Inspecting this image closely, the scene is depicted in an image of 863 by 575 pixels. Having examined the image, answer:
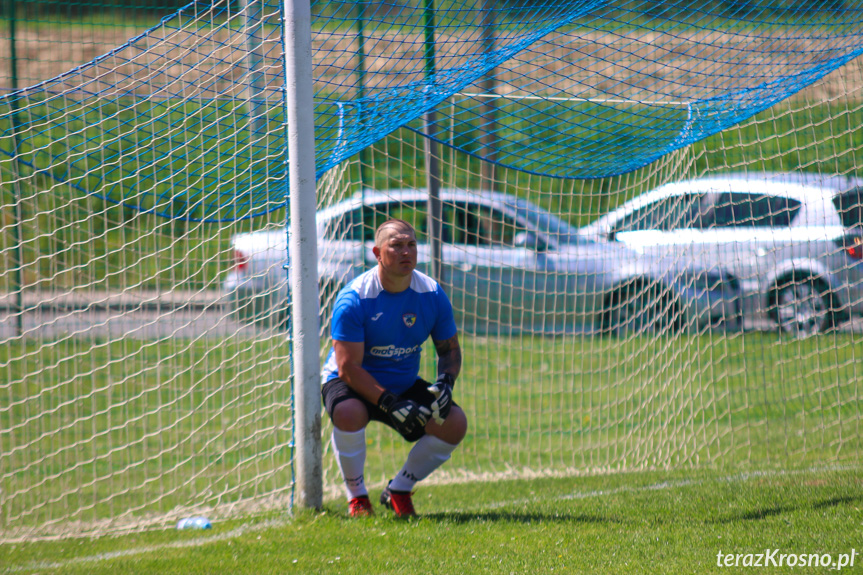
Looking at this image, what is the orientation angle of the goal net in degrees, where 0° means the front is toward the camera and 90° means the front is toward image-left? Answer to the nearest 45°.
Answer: approximately 0°

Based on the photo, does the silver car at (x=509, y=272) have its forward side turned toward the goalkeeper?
no

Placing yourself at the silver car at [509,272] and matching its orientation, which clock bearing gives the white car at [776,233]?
The white car is roughly at 12 o'clock from the silver car.

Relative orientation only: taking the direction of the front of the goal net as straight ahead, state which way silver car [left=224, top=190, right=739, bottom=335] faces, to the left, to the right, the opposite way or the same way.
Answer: to the left

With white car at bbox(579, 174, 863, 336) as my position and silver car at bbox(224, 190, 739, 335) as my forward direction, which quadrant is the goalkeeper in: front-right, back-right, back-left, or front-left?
front-left

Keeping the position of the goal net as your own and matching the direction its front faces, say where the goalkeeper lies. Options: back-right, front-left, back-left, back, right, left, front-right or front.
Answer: front

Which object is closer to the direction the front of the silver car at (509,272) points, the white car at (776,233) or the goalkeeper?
the white car

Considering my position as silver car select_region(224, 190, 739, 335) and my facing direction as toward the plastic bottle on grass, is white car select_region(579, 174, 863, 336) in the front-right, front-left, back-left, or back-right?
back-left

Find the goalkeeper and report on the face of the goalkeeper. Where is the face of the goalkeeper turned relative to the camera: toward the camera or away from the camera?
toward the camera

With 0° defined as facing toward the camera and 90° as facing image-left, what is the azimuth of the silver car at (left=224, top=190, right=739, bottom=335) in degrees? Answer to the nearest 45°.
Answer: approximately 270°
